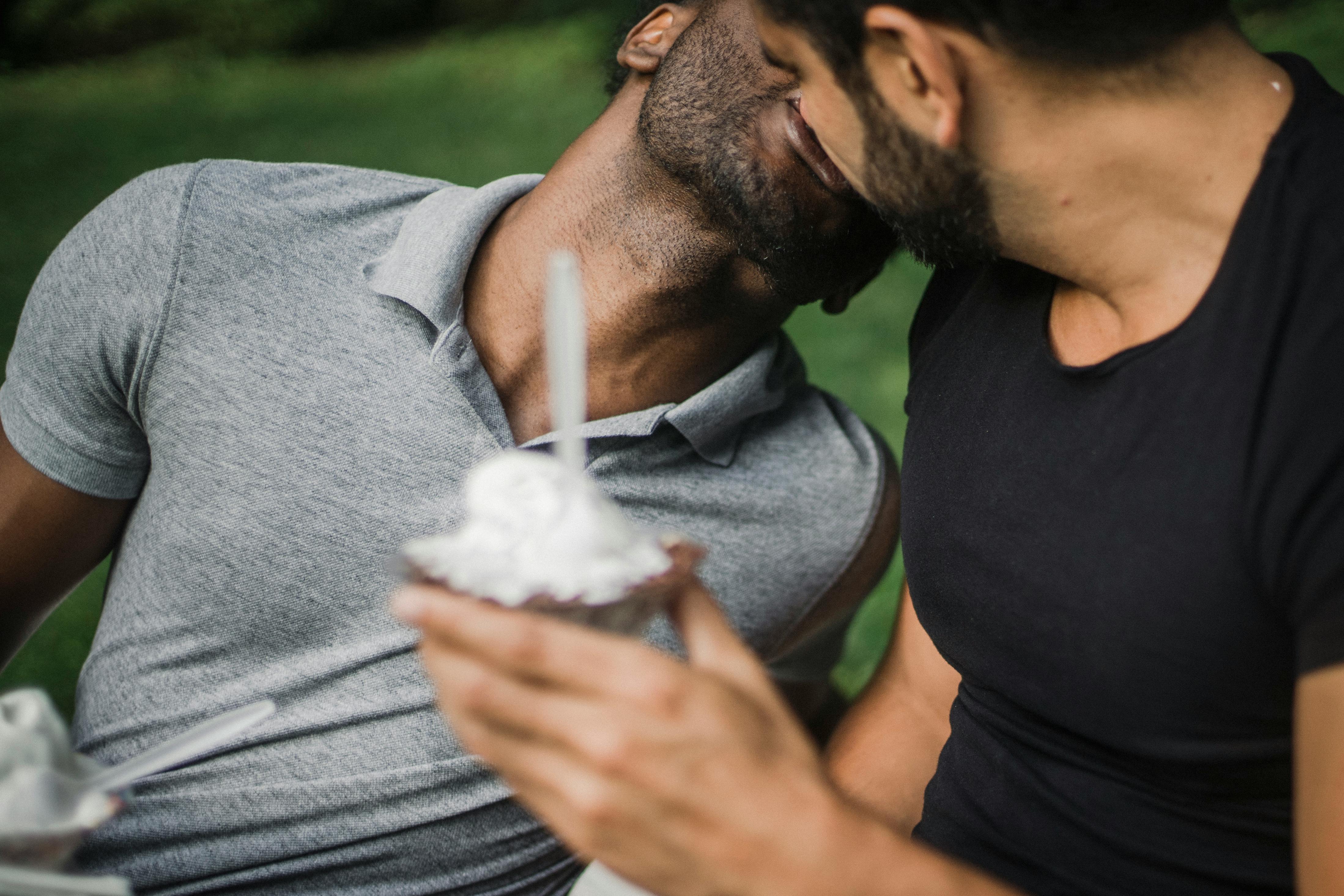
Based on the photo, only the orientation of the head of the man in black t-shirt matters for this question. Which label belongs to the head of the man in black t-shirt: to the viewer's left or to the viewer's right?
to the viewer's left

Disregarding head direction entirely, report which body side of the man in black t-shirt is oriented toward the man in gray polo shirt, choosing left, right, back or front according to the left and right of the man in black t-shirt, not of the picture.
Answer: right

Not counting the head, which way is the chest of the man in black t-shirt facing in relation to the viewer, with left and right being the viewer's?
facing the viewer and to the left of the viewer
